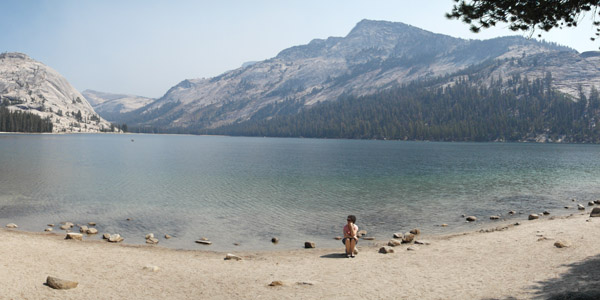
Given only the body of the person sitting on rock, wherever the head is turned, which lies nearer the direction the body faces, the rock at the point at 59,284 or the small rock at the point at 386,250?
the rock

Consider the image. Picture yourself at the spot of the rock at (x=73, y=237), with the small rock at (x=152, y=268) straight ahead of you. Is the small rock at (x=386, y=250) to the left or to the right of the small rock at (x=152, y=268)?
left

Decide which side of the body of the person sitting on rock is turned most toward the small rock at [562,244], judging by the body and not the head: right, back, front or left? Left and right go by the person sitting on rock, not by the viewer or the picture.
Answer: left

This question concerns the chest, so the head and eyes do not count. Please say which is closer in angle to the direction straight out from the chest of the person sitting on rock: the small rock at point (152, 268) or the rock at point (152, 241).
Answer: the small rock

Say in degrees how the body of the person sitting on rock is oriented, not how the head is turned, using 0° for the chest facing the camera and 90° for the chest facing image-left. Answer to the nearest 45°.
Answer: approximately 0°

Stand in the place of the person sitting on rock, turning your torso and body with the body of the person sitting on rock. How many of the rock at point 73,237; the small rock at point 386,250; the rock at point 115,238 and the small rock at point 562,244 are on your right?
2

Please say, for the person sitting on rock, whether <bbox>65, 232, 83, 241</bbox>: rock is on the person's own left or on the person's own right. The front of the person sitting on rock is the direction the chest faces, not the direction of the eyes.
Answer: on the person's own right

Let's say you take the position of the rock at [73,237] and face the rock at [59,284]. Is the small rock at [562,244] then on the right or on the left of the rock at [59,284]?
left

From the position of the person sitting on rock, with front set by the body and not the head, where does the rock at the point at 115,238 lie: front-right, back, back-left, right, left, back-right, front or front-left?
right

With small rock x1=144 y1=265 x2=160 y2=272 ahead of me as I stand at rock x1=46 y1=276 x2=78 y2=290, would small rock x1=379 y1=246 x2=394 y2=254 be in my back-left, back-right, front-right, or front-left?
front-right

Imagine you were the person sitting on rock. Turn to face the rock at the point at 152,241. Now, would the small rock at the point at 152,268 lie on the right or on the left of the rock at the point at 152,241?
left

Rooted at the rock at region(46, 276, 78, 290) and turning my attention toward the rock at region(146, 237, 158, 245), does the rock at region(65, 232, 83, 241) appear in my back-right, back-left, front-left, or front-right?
front-left

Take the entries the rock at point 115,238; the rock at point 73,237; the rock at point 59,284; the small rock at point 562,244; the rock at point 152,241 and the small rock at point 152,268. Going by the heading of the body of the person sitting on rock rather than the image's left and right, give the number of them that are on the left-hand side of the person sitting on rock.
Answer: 1
